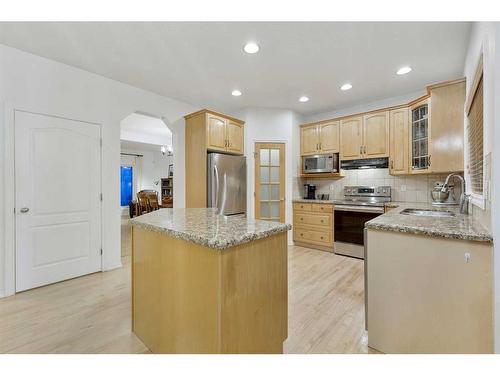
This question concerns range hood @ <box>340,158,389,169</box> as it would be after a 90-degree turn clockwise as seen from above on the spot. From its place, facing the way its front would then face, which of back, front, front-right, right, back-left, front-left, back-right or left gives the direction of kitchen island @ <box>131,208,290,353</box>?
left

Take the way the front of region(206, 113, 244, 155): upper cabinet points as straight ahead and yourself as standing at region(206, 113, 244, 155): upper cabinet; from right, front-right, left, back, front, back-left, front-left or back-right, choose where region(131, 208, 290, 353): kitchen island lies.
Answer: front-right

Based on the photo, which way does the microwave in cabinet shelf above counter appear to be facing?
toward the camera

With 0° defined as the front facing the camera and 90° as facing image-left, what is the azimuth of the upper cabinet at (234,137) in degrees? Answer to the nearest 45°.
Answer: approximately 315°

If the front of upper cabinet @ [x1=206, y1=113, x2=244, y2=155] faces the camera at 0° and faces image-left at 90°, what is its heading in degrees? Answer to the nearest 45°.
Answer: approximately 315°

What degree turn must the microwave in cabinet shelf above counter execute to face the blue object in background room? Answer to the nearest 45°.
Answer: approximately 90° to its right

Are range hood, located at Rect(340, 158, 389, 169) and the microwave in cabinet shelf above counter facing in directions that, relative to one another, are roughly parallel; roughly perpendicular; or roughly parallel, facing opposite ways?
roughly parallel

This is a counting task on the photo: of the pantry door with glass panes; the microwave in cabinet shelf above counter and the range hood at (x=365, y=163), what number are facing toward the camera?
3

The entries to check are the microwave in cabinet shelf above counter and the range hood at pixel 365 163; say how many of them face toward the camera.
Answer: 2

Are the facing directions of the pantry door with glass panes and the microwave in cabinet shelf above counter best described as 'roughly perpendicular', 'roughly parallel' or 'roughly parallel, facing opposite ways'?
roughly parallel

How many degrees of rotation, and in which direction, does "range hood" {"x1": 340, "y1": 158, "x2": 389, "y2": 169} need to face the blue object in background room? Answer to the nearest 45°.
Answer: approximately 90° to its right

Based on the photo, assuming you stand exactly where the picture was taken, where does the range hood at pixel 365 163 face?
facing the viewer
